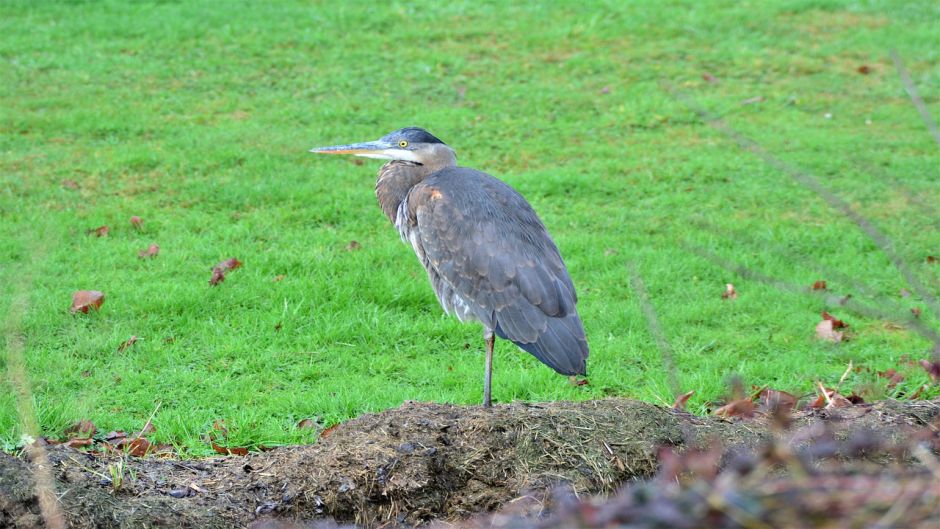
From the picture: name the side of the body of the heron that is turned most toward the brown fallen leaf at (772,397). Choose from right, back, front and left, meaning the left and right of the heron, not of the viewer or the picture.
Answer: back

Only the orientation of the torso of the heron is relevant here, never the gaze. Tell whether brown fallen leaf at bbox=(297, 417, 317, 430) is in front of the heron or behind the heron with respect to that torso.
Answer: in front

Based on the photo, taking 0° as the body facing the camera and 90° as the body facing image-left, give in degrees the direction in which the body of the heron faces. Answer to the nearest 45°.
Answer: approximately 90°

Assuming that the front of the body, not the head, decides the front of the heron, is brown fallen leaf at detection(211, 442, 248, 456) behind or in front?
in front

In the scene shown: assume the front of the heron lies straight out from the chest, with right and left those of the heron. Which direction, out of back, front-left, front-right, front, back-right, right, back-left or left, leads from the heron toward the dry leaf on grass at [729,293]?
back-right

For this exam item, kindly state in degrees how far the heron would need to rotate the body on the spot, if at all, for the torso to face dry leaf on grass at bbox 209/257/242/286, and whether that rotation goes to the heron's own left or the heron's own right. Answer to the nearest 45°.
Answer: approximately 45° to the heron's own right

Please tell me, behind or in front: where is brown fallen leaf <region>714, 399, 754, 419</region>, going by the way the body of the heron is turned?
behind

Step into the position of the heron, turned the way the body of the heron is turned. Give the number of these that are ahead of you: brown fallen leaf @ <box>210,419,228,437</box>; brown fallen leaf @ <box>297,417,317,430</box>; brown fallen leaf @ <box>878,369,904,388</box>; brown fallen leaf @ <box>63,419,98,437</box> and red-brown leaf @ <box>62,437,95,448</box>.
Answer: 4

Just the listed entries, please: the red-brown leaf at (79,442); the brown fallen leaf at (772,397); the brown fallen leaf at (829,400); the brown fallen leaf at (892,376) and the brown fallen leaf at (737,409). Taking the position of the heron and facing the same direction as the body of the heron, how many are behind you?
4

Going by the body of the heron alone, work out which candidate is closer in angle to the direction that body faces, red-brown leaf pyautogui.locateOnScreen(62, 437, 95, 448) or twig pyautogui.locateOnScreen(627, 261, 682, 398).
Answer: the red-brown leaf

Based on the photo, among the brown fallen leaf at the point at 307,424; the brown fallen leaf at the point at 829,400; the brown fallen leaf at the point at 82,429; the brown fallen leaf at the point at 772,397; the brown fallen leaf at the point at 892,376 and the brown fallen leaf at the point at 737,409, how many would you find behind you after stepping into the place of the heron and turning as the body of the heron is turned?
4

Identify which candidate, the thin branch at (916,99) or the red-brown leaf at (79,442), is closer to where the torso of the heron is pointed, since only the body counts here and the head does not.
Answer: the red-brown leaf

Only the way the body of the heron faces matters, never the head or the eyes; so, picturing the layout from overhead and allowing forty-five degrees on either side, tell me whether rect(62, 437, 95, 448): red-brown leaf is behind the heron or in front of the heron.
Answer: in front

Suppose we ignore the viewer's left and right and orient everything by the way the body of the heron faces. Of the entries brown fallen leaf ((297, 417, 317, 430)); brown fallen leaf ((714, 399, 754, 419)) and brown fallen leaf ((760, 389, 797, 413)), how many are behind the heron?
2

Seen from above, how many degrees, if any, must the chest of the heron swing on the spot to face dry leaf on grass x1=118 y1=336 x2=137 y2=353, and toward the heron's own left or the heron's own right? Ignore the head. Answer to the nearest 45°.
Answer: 0° — it already faces it
